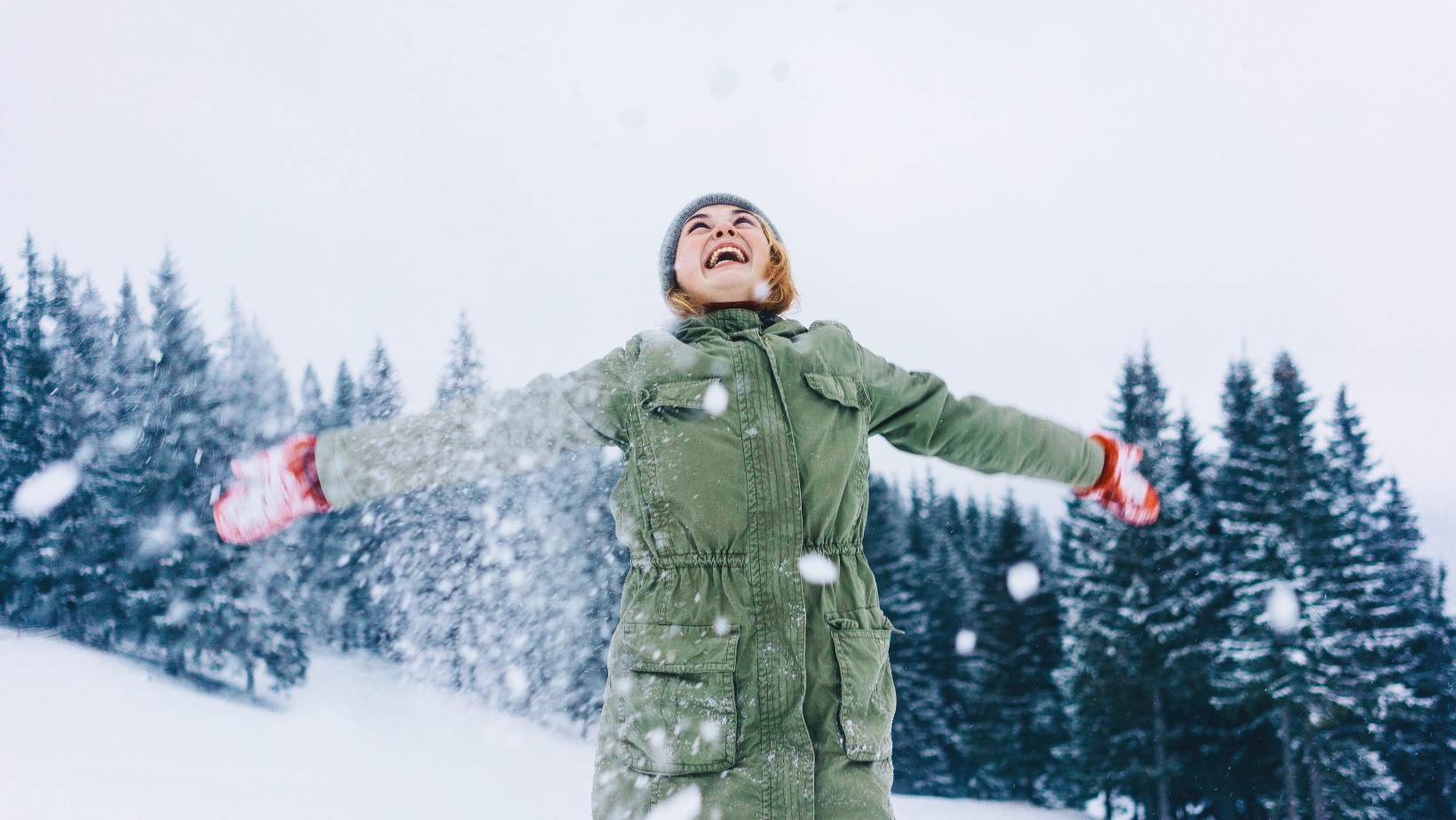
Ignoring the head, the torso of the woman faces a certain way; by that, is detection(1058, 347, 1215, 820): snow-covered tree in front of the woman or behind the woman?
behind

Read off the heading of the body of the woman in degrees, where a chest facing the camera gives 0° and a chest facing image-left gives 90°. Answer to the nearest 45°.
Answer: approximately 0°

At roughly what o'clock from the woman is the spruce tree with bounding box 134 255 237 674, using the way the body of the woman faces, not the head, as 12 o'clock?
The spruce tree is roughly at 5 o'clock from the woman.

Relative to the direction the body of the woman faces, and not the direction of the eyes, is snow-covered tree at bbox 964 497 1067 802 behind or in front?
behind

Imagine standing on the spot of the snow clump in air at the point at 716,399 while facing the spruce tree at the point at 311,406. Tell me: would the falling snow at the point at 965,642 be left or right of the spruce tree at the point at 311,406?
right

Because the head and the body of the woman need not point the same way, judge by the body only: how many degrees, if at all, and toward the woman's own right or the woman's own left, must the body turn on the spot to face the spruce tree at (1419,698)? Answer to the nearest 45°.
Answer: approximately 135° to the woman's own left

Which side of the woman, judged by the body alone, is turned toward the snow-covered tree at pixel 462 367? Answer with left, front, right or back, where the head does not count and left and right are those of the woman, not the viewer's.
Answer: back

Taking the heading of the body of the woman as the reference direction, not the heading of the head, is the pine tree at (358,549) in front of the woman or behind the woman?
behind
